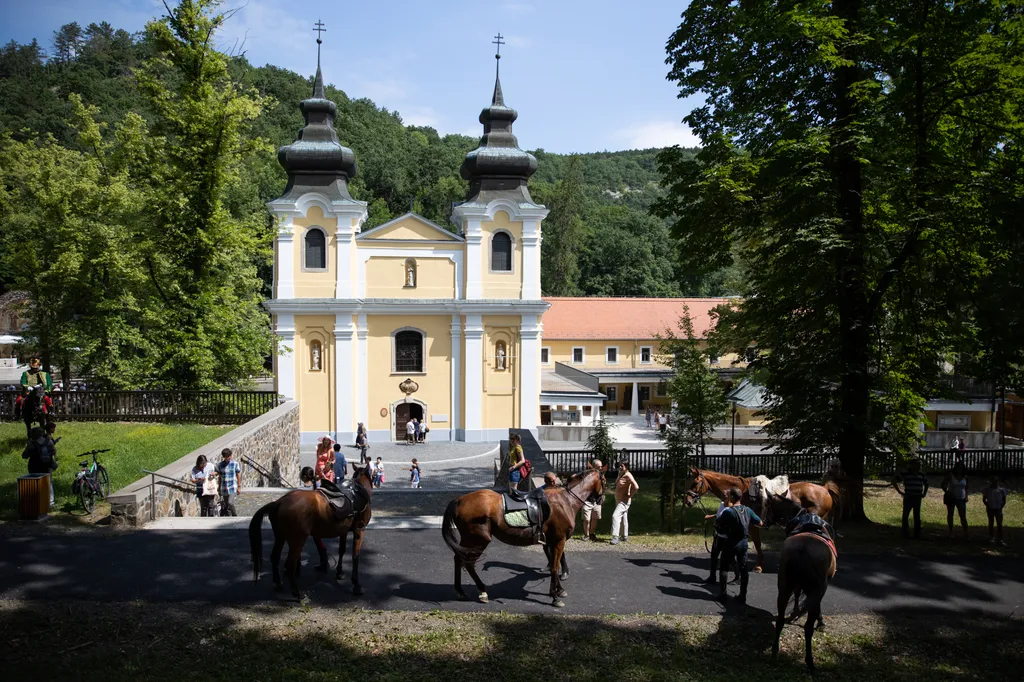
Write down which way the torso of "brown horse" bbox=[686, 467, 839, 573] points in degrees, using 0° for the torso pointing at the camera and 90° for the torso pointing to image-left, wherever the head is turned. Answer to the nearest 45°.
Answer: approximately 90°

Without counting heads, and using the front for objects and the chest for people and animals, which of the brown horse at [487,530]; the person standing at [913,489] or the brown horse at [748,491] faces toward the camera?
the person standing

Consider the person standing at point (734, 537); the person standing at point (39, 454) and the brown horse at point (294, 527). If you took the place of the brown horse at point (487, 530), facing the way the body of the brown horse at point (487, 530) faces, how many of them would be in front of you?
1

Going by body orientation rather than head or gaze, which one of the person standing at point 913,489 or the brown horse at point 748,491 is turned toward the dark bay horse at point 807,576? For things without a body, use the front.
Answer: the person standing

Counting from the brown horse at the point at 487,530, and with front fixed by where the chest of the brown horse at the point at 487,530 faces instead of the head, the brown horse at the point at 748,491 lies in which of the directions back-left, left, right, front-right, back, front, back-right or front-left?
front-left

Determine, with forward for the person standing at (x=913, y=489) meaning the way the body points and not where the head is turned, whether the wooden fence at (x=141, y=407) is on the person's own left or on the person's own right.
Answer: on the person's own right

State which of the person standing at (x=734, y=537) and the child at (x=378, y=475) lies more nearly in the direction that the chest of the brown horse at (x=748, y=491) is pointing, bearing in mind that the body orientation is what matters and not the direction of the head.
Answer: the child

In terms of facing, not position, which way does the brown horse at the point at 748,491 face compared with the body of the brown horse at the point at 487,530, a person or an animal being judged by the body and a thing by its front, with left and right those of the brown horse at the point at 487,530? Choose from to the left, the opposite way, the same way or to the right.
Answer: the opposite way

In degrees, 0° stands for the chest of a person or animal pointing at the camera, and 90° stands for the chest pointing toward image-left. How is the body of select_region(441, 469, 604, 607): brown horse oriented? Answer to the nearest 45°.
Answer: approximately 270°

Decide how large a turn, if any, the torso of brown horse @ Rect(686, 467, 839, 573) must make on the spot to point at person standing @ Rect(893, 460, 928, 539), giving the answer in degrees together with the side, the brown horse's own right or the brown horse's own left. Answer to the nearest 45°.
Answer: approximately 135° to the brown horse's own right

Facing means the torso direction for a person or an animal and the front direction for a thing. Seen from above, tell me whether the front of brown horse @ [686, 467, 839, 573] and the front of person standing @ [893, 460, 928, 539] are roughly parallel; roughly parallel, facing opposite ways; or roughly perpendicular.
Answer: roughly perpendicular

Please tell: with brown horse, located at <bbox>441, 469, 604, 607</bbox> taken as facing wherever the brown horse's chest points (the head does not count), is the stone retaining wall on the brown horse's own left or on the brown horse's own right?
on the brown horse's own left

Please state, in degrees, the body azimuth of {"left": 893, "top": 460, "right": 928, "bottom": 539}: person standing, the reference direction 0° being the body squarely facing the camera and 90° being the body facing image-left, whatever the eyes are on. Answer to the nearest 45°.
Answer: approximately 0°

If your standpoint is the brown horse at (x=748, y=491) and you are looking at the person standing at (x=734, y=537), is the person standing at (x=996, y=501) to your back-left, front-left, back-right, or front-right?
back-left

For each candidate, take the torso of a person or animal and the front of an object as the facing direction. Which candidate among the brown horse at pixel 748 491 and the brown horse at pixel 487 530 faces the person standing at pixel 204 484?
the brown horse at pixel 748 491

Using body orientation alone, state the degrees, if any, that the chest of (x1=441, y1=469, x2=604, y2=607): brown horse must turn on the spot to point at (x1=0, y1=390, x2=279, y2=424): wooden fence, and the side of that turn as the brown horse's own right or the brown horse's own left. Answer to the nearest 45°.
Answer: approximately 135° to the brown horse's own left
